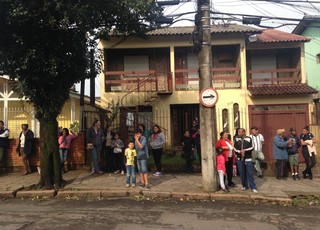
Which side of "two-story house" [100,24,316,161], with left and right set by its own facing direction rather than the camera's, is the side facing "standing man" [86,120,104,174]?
front

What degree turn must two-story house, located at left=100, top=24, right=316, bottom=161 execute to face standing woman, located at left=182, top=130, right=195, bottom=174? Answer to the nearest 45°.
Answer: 0° — it already faces them

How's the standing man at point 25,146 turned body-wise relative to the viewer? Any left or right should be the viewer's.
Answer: facing the viewer and to the left of the viewer

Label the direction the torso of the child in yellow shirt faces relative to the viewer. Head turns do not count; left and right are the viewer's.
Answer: facing the viewer

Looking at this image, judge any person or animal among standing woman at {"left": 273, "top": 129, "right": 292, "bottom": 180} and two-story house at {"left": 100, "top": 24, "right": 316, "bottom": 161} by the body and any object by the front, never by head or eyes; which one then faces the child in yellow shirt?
the two-story house

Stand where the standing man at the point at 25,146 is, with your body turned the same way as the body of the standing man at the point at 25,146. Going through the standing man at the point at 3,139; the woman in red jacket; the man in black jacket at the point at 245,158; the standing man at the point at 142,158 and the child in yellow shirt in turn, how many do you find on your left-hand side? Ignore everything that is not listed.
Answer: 4

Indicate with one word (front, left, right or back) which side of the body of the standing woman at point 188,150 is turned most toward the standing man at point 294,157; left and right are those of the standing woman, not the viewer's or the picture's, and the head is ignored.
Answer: left

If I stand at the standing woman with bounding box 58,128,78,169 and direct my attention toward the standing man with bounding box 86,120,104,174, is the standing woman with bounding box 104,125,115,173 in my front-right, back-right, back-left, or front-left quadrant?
front-left

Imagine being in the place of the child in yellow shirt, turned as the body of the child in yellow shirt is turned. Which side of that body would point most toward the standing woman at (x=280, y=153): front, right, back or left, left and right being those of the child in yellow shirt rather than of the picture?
left

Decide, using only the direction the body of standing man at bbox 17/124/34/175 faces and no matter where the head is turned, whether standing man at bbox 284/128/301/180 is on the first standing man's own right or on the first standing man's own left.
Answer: on the first standing man's own left

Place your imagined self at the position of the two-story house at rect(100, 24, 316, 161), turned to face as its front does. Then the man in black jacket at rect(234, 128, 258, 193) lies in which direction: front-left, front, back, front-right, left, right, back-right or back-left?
front
